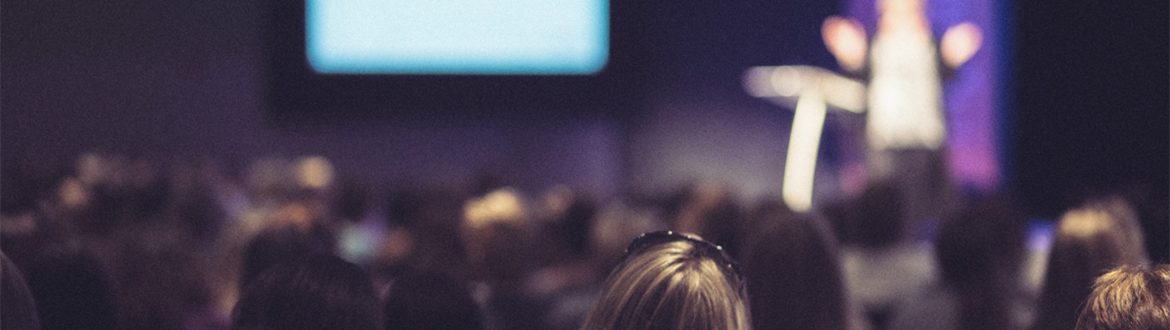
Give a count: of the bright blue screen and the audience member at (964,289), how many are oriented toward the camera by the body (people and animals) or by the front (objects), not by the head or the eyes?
1

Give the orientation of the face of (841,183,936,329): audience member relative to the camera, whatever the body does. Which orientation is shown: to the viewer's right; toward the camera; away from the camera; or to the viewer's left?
away from the camera

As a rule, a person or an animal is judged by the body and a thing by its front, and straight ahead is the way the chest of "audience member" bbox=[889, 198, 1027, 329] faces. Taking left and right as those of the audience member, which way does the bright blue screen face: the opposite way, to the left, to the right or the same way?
the opposite way

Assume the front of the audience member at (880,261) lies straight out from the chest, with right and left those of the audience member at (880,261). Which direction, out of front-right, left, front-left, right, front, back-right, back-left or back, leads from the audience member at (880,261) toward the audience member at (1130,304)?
back

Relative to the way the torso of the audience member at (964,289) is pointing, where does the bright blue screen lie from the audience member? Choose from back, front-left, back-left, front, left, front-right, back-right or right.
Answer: front-left

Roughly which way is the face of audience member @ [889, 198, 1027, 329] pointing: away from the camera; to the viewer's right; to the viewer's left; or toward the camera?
away from the camera

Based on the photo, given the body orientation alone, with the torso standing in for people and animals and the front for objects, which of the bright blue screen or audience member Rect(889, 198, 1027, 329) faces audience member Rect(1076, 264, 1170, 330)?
the bright blue screen

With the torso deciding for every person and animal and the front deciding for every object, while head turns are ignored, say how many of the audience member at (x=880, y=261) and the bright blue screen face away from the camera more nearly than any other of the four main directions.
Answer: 1

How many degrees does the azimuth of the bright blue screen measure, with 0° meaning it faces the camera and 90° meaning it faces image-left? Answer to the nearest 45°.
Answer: approximately 0°

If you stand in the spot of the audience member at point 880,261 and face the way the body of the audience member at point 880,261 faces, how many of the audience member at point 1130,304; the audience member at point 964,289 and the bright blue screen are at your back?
2

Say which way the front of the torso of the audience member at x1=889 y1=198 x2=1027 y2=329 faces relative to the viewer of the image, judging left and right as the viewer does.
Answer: facing away from the viewer

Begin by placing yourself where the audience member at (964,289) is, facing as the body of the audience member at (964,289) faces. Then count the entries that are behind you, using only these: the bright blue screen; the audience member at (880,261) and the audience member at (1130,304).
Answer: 1

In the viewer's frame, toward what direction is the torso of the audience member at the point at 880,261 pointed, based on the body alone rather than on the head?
away from the camera

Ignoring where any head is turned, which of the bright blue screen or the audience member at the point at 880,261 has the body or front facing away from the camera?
the audience member

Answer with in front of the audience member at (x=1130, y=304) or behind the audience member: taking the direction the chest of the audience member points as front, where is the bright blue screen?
in front

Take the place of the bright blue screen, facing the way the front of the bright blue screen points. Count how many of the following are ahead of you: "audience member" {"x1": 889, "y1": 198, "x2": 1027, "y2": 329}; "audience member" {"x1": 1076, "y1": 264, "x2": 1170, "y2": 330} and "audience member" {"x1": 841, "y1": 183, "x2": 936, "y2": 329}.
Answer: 3

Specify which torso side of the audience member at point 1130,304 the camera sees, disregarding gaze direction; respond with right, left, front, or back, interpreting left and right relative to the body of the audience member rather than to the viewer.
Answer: back
